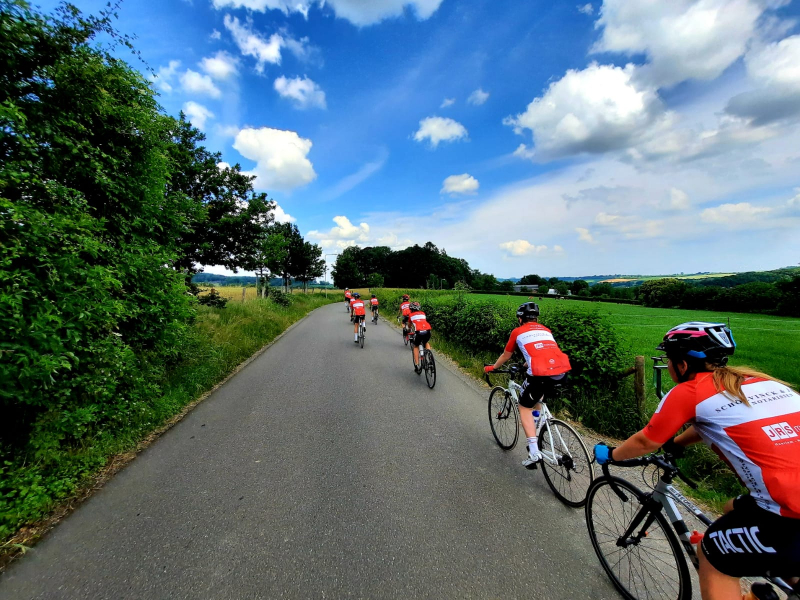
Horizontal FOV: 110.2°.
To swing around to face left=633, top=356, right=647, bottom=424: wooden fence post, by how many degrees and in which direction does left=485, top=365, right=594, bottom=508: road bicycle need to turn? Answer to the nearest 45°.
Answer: approximately 90° to its right

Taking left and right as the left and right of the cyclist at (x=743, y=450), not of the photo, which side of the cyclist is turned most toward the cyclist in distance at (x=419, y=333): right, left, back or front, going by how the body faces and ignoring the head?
front

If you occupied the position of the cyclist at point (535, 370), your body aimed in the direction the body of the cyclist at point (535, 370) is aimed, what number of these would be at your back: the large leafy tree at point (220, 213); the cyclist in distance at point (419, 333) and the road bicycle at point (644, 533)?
1

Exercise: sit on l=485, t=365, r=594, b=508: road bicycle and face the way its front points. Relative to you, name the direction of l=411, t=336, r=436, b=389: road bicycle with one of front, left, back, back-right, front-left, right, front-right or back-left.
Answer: front

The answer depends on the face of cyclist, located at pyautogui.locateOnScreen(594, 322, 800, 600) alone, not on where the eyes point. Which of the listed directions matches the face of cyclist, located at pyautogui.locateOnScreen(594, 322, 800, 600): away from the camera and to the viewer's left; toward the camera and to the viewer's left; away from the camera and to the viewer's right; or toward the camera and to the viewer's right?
away from the camera and to the viewer's left

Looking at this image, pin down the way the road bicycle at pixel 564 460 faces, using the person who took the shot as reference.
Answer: facing away from the viewer and to the left of the viewer

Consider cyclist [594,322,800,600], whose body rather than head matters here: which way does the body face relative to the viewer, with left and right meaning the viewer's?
facing away from the viewer and to the left of the viewer

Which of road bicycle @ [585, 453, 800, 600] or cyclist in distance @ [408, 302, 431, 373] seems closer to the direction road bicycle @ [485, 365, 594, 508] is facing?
the cyclist in distance

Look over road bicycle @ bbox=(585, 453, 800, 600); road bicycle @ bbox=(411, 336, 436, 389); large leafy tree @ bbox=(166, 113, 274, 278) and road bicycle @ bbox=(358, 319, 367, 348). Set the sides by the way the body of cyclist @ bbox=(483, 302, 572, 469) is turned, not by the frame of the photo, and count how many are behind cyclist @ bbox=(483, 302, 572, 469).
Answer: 1

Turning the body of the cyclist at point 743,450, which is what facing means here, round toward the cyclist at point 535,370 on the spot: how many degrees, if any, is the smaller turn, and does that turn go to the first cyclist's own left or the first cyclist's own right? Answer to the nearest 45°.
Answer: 0° — they already face them

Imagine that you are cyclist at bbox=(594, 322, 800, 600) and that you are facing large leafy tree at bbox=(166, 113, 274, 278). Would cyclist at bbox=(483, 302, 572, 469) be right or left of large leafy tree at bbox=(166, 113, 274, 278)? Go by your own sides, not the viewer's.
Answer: right

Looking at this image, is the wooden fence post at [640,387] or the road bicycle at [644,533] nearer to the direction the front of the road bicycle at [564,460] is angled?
the wooden fence post

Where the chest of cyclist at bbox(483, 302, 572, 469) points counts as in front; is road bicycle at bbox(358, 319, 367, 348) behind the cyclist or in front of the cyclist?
in front

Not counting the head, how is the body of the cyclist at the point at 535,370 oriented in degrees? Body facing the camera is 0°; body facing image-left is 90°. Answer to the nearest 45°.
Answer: approximately 135°

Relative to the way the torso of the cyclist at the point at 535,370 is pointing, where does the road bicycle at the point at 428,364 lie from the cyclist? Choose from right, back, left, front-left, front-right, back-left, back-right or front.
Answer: front

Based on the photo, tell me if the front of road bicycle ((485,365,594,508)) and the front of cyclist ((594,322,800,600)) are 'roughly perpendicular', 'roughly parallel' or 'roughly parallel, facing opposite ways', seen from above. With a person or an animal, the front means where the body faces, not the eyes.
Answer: roughly parallel

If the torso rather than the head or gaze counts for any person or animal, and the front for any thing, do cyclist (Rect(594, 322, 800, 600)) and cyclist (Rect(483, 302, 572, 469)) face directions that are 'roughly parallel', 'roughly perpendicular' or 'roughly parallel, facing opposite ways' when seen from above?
roughly parallel
